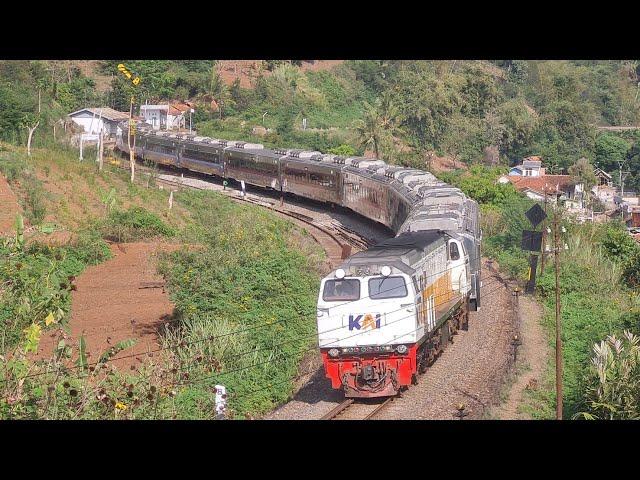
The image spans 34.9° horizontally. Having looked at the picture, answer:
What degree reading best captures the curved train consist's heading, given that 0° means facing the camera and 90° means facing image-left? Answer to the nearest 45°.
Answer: approximately 0°

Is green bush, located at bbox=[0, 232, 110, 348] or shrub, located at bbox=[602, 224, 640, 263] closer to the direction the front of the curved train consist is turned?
the green bush

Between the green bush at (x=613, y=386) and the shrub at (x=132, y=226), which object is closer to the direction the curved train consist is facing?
the green bush

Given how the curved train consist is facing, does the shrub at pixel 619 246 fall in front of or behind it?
behind

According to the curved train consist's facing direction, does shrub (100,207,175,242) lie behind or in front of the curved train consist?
behind

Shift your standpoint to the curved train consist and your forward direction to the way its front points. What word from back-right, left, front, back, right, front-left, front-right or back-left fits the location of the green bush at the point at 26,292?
right

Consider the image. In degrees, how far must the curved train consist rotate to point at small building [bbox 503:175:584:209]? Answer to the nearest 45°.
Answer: approximately 180°

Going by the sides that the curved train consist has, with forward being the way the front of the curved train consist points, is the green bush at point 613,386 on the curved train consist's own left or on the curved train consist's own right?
on the curved train consist's own left
